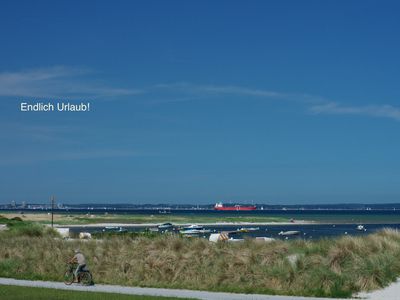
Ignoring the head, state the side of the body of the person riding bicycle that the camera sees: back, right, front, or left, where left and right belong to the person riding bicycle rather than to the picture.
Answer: left
